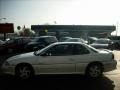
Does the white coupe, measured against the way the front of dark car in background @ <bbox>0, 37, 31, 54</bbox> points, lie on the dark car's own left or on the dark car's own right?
on the dark car's own left

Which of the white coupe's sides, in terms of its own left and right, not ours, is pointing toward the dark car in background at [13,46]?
right

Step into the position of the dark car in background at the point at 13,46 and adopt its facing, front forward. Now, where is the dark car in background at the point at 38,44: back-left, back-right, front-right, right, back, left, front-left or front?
back

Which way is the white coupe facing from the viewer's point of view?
to the viewer's left

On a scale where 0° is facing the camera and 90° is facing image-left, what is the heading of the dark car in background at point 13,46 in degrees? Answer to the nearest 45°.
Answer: approximately 90°
